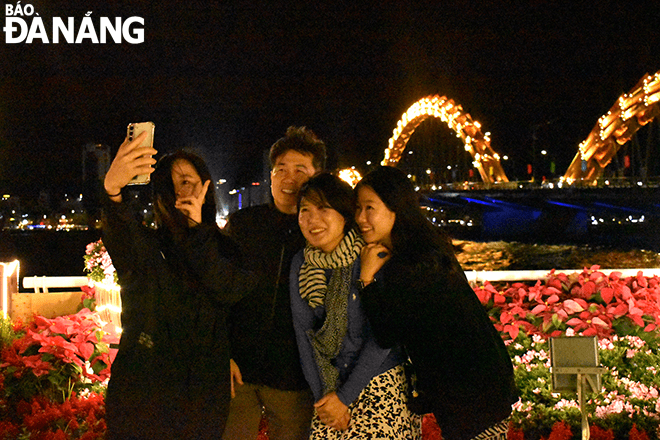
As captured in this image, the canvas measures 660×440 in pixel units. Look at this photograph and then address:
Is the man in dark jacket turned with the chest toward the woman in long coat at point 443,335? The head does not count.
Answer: no

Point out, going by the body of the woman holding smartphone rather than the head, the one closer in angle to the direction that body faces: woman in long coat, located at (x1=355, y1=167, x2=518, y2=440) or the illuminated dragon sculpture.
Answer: the woman in long coat

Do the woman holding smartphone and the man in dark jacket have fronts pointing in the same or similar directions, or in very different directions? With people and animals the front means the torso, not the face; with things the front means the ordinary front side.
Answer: same or similar directions

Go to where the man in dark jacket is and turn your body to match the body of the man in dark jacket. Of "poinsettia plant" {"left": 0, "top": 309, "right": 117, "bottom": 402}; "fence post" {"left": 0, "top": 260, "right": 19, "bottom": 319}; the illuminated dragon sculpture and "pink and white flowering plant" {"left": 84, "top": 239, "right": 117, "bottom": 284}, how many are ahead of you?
0

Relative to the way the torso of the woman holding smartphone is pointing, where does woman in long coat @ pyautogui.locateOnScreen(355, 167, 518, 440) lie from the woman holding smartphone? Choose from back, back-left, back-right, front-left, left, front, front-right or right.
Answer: left

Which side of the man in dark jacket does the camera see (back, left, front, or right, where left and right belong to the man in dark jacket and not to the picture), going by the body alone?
front

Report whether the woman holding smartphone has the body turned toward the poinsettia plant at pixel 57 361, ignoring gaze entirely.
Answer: no

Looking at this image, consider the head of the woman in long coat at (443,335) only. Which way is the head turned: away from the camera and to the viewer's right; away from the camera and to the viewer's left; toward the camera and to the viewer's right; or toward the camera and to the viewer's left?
toward the camera and to the viewer's left

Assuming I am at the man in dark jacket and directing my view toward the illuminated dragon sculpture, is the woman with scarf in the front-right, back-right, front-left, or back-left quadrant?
back-right

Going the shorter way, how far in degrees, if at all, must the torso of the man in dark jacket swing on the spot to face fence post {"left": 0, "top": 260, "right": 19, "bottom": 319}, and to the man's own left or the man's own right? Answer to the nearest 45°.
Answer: approximately 135° to the man's own right

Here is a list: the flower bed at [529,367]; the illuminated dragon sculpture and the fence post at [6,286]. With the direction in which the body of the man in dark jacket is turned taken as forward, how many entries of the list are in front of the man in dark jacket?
0

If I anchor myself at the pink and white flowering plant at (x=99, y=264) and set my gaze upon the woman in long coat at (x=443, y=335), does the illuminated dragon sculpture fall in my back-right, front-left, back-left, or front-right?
back-left

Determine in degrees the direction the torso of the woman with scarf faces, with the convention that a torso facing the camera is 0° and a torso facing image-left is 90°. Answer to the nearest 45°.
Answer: approximately 45°

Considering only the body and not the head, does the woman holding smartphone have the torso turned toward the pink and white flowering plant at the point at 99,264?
no

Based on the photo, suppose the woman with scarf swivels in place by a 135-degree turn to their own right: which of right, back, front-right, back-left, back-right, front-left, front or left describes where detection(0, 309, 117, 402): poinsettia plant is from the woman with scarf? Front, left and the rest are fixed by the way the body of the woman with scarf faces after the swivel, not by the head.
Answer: front-left

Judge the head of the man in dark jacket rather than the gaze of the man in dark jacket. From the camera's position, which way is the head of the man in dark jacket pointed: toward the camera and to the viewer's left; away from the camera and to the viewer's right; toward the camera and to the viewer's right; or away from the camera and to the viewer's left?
toward the camera and to the viewer's left

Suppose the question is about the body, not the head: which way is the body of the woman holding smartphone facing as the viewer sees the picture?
toward the camera

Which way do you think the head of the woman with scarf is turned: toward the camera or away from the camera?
toward the camera
